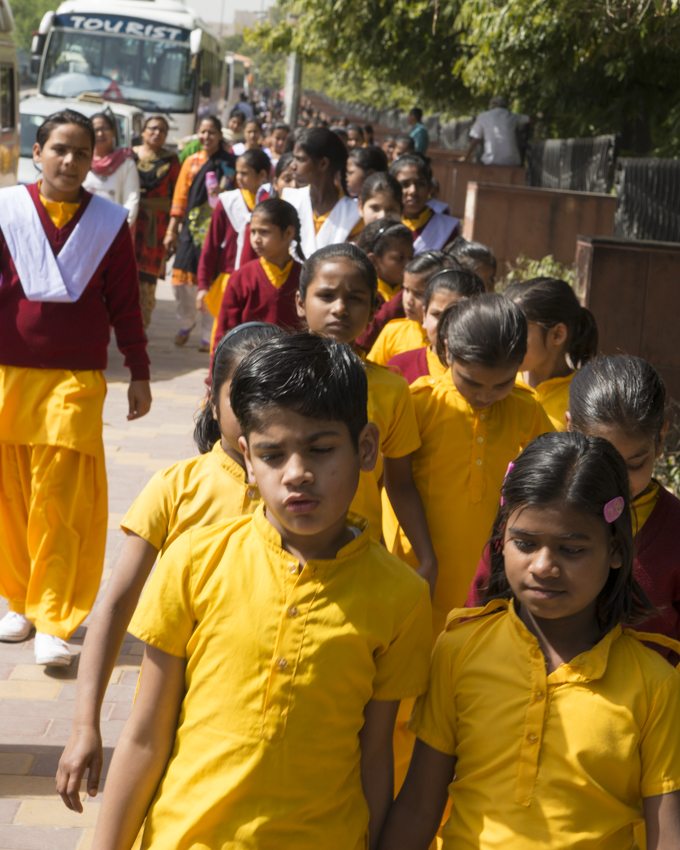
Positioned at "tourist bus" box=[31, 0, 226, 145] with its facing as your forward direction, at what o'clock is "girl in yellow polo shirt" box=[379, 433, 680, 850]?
The girl in yellow polo shirt is roughly at 12 o'clock from the tourist bus.

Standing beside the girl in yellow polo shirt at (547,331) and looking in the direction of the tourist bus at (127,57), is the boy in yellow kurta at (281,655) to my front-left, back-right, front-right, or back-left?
back-left

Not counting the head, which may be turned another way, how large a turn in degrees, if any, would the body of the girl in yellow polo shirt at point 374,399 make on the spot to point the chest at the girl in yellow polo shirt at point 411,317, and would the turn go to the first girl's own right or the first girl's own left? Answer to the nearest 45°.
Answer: approximately 180°

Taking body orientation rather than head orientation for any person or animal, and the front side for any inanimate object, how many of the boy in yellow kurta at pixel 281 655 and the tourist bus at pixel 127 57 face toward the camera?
2

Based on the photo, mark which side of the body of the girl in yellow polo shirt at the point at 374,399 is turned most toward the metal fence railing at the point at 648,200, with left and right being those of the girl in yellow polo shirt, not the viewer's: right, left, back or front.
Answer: back

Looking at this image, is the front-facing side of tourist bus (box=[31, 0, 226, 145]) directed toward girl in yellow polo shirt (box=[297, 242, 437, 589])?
yes

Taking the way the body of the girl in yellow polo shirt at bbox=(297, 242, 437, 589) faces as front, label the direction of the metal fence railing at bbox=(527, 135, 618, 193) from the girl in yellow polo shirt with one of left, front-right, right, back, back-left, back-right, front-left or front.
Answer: back

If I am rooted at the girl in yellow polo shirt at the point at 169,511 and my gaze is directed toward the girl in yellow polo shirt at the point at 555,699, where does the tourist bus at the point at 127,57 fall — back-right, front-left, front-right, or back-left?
back-left

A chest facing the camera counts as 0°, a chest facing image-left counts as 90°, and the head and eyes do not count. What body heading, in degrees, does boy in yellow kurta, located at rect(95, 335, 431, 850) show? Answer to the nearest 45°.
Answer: approximately 0°

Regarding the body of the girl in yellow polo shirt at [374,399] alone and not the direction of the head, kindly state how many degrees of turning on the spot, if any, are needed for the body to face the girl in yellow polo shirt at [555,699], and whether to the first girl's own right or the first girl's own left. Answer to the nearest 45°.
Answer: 0° — they already face them
